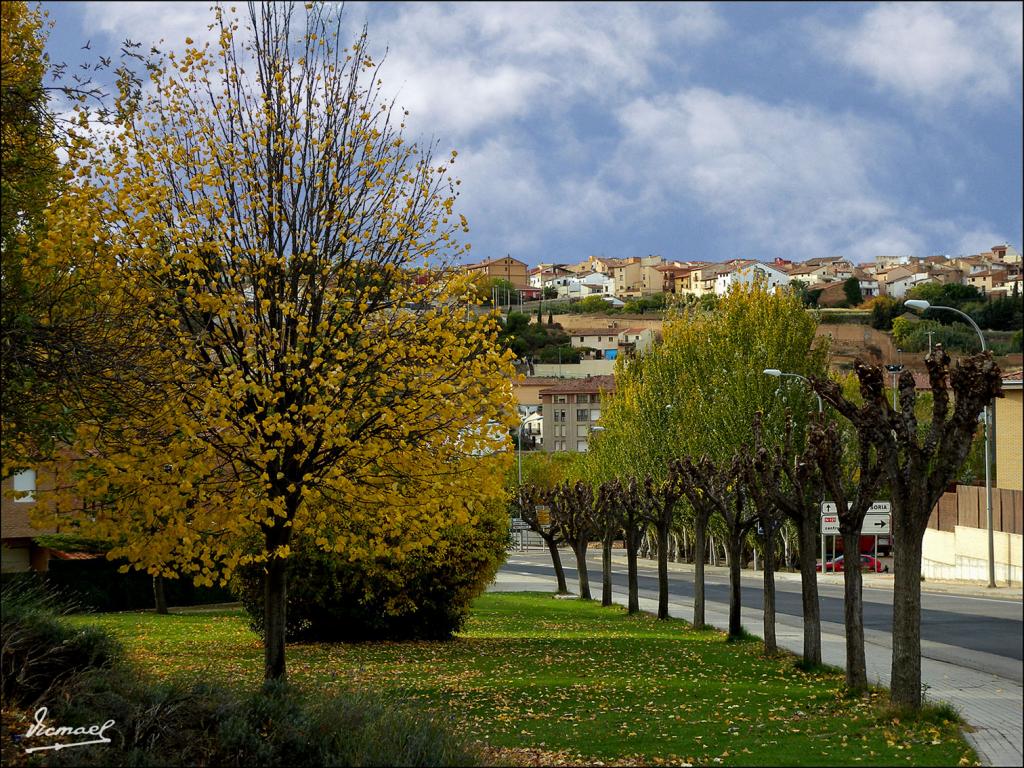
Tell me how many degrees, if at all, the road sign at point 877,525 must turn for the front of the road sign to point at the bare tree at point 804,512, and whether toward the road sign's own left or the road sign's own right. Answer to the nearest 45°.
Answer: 0° — it already faces it

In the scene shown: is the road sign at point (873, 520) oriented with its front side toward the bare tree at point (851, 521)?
yes

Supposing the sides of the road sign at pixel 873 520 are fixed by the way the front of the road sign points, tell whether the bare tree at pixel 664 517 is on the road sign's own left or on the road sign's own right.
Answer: on the road sign's own right

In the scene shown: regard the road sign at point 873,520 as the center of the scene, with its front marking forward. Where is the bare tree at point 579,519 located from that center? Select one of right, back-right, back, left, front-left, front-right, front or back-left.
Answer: front-right

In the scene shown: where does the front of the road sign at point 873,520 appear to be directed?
toward the camera

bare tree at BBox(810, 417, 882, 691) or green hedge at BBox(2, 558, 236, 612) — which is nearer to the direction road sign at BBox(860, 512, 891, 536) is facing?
the bare tree

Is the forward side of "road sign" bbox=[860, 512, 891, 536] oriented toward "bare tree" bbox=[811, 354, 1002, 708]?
yes

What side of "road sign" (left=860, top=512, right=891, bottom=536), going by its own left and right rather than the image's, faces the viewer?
front

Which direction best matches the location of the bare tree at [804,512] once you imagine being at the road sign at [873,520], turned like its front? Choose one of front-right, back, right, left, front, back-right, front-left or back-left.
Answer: front
